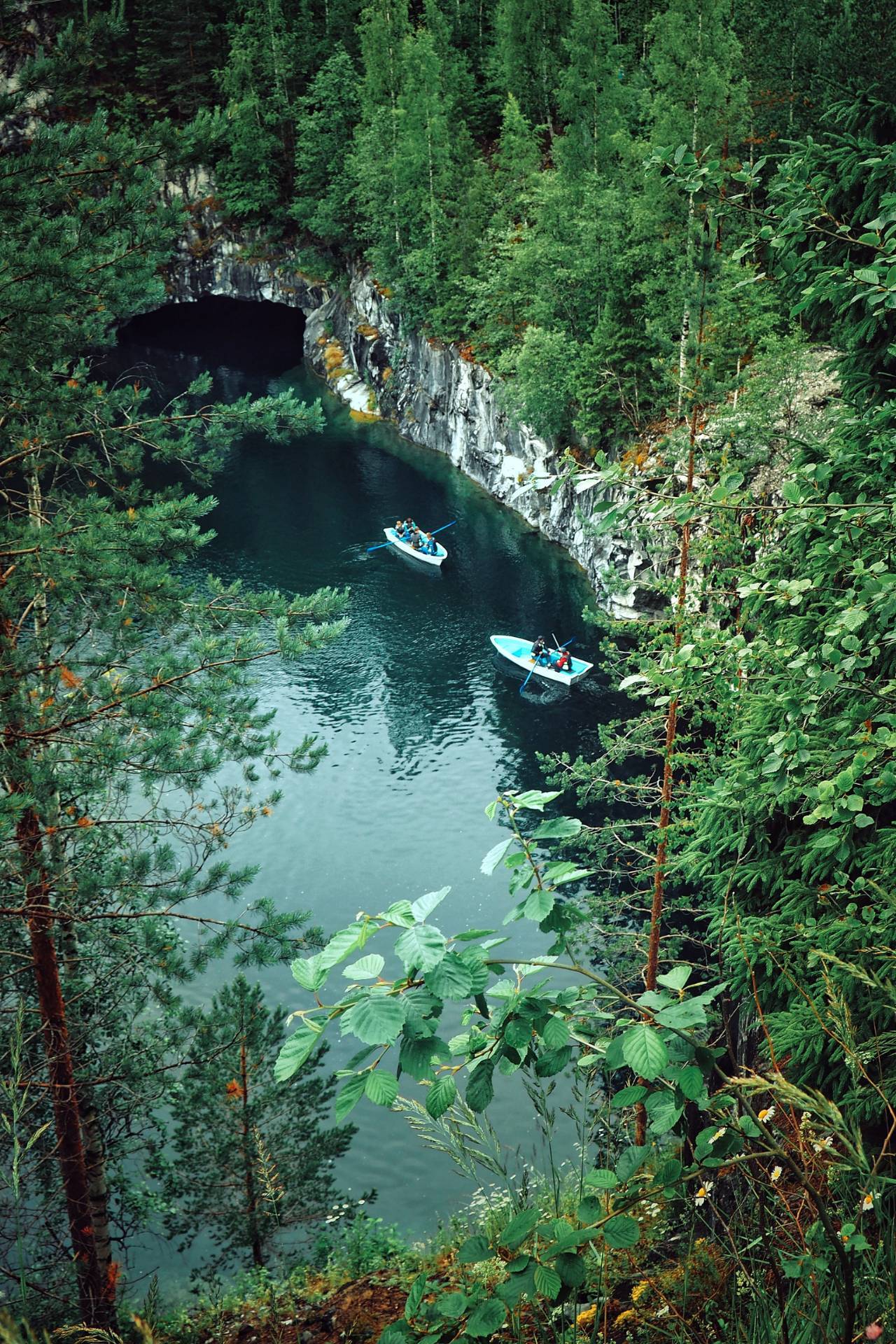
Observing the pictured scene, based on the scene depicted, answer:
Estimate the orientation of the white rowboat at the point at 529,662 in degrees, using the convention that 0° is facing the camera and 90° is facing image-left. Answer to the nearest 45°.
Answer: approximately 135°

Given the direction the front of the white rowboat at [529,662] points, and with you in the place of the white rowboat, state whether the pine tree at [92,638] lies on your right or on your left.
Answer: on your left

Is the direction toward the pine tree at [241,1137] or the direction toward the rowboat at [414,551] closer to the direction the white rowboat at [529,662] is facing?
the rowboat

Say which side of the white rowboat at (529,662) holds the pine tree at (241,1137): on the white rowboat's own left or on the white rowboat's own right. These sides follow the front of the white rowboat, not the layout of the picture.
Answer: on the white rowboat's own left

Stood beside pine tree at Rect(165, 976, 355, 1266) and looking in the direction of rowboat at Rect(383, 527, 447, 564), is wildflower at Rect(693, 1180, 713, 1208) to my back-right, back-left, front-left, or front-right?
back-right

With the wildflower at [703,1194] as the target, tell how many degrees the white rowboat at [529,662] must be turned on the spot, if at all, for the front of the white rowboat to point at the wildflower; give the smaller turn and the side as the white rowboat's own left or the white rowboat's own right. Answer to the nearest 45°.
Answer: approximately 135° to the white rowboat's own left

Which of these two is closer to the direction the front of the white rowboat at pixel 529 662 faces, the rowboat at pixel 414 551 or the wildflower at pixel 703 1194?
the rowboat
